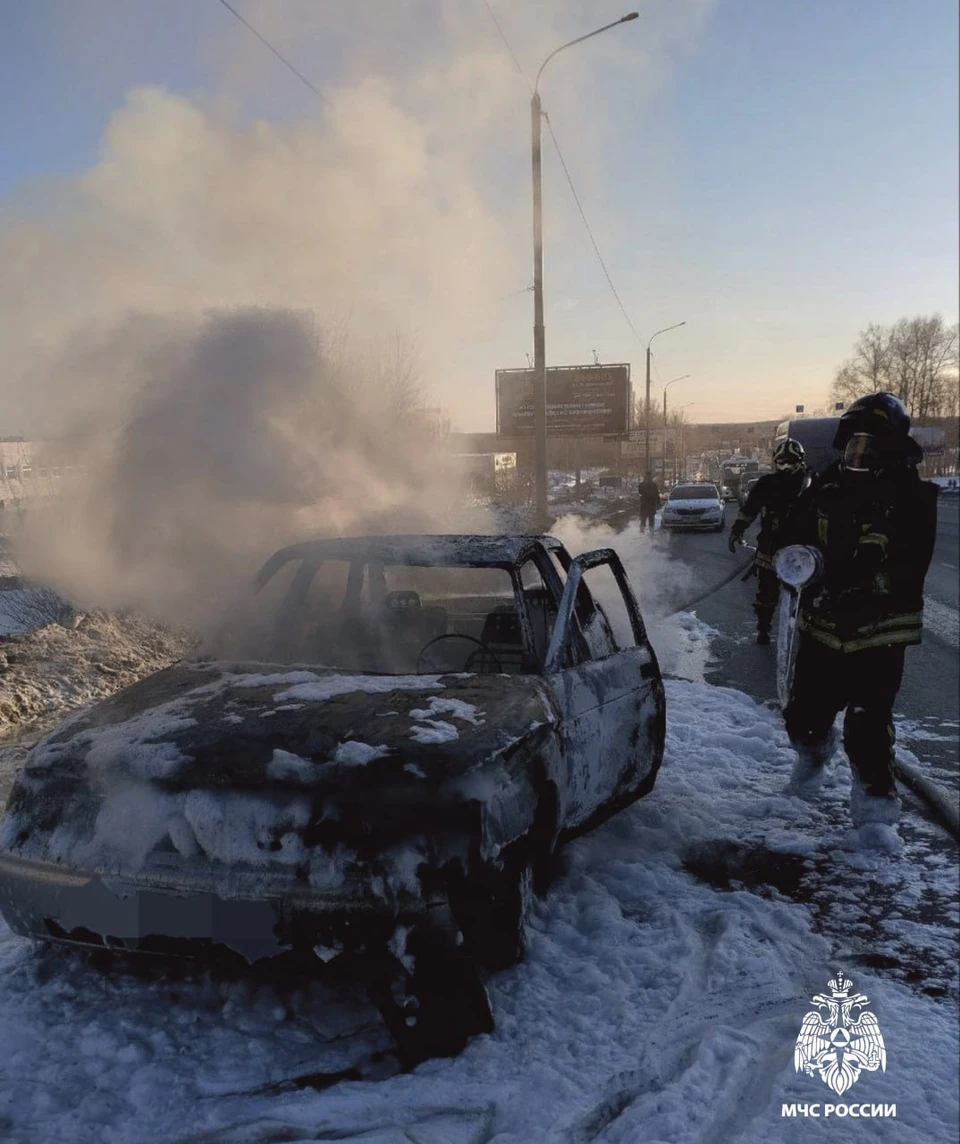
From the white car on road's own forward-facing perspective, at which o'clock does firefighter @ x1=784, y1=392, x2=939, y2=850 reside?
The firefighter is roughly at 12 o'clock from the white car on road.

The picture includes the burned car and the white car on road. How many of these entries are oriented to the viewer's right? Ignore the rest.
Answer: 0

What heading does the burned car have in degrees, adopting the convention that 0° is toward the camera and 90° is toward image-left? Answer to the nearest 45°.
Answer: approximately 45°

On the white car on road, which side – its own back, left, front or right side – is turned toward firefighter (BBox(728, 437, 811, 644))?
front

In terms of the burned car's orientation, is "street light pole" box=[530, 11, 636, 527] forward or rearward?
rearward

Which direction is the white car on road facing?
toward the camera

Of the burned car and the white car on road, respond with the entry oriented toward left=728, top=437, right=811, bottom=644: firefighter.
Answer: the white car on road

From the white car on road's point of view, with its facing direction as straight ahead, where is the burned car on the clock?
The burned car is roughly at 12 o'clock from the white car on road.
